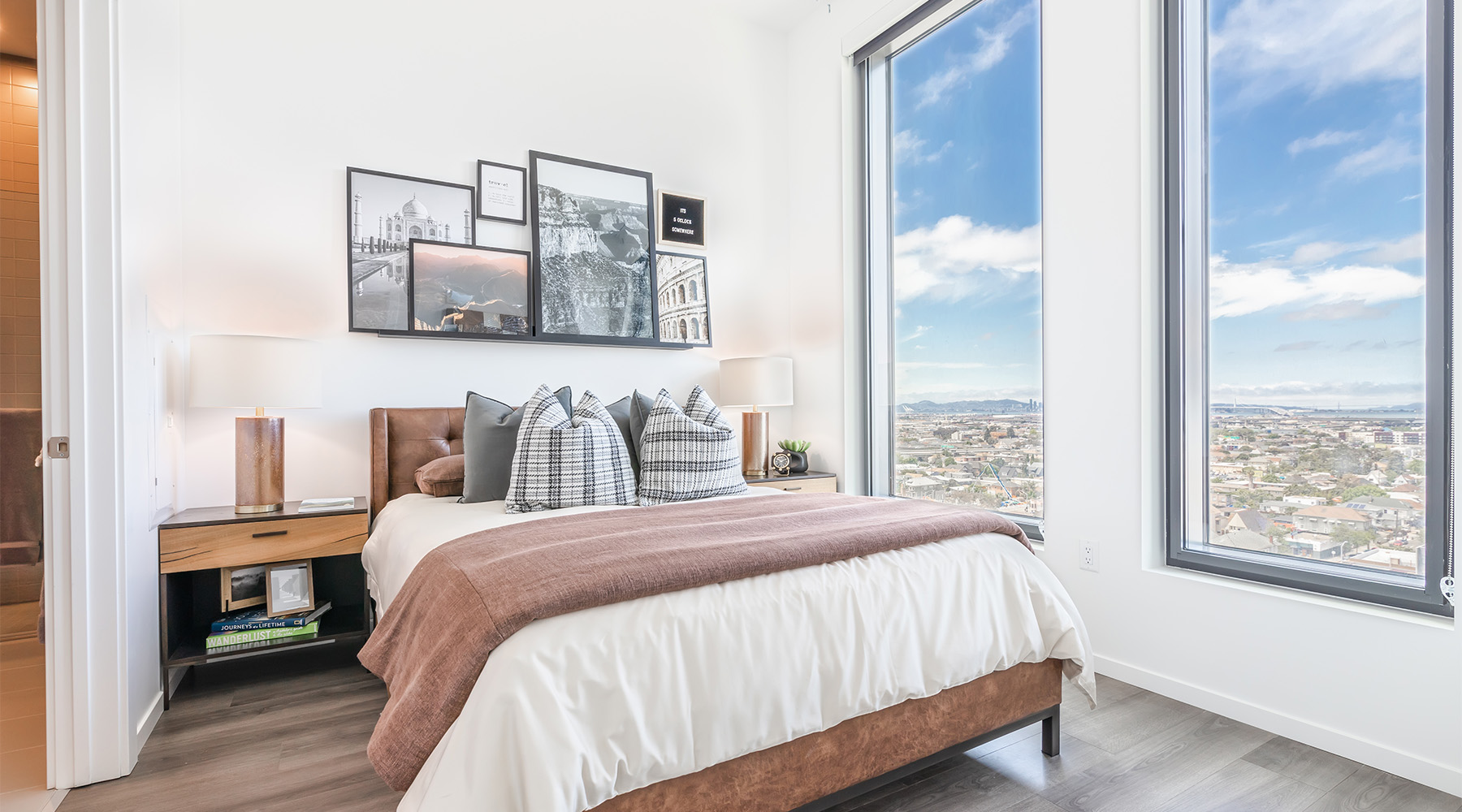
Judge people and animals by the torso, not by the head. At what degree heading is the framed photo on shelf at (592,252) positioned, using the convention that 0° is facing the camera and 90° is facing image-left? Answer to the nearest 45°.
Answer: approximately 315°

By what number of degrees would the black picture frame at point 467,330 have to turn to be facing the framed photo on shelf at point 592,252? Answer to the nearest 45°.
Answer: approximately 45° to its left

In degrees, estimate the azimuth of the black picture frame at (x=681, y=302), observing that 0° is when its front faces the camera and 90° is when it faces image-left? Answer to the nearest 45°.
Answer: approximately 315°

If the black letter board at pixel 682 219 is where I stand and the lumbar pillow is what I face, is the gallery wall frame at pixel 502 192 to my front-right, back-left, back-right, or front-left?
front-right

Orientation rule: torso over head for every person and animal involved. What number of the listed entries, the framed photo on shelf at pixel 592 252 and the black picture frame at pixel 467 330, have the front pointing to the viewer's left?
0

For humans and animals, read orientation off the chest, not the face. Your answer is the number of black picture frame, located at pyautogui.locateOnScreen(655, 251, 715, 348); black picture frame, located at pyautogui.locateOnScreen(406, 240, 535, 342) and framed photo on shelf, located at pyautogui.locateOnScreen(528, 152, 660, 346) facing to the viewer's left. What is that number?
0

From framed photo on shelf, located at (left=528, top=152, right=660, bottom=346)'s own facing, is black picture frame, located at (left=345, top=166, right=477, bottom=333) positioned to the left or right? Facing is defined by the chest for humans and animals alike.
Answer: on its right

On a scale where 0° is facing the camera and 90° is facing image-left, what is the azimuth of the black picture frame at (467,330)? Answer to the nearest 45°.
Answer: approximately 315°

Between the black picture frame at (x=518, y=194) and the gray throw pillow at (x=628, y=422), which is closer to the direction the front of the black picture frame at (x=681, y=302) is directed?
the gray throw pillow
